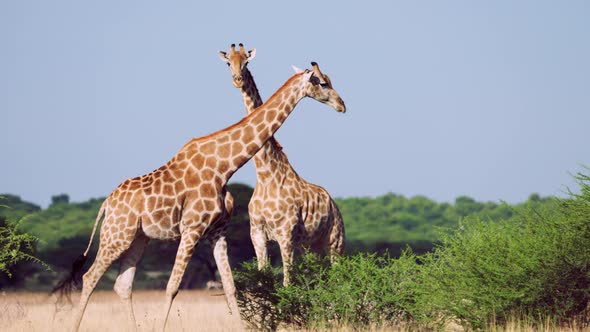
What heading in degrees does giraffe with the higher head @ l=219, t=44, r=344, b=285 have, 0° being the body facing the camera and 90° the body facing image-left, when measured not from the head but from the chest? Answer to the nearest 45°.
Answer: approximately 45°

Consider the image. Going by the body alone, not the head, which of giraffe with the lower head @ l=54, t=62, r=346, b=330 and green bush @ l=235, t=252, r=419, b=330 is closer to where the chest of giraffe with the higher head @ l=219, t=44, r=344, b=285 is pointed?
the giraffe with the lower head

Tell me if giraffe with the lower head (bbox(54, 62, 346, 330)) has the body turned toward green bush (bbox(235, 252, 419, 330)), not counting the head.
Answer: yes

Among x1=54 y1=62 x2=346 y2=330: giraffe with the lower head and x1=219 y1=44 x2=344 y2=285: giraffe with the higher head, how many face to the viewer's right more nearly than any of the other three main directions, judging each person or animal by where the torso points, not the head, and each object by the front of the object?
1

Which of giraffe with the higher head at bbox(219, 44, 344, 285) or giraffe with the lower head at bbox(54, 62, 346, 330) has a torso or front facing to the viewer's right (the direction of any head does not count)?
the giraffe with the lower head

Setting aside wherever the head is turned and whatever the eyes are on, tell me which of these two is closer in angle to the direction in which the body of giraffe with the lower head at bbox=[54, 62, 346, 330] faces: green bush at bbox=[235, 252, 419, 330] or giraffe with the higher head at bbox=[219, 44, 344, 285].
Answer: the green bush

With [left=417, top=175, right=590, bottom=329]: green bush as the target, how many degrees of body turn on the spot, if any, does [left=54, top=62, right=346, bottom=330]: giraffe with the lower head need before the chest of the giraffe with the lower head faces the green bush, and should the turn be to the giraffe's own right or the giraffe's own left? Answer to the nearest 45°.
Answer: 0° — it already faces it

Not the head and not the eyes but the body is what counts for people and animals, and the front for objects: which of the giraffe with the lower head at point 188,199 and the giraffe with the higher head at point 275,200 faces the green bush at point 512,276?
the giraffe with the lower head

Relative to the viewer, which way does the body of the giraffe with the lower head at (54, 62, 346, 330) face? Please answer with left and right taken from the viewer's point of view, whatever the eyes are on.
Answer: facing to the right of the viewer

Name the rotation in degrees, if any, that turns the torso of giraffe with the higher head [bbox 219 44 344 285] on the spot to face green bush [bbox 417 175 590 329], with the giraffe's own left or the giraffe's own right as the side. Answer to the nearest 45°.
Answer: approximately 90° to the giraffe's own left

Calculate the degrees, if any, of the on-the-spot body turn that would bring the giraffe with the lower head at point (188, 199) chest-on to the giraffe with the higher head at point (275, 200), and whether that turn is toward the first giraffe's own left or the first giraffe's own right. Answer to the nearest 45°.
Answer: approximately 45° to the first giraffe's own left
